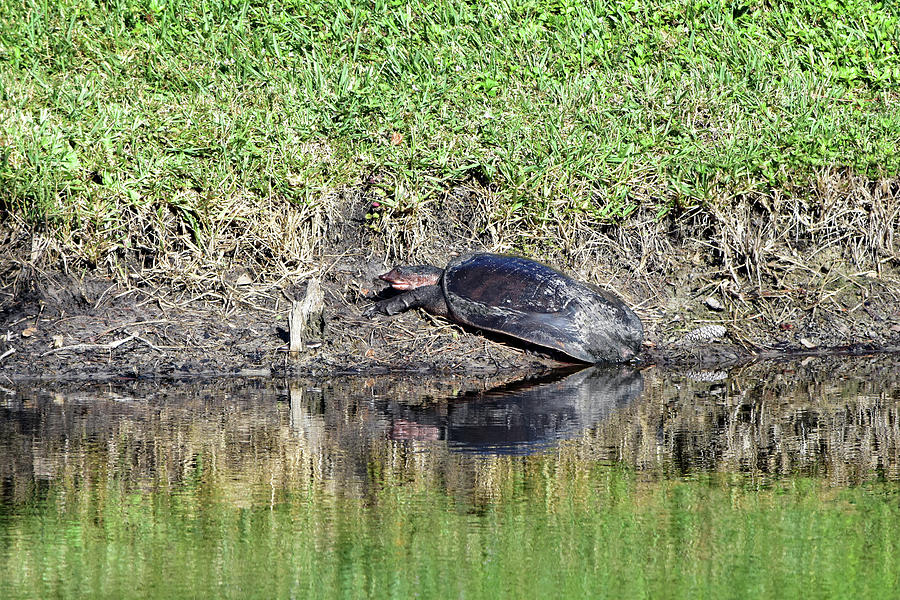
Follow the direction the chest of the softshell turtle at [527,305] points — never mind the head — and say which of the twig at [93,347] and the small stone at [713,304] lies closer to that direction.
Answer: the twig

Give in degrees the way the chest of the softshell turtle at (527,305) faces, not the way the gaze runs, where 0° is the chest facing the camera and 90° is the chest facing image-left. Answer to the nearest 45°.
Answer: approximately 90°

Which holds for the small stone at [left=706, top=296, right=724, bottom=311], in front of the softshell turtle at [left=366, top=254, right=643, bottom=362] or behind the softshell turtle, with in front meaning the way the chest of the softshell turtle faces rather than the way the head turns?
behind

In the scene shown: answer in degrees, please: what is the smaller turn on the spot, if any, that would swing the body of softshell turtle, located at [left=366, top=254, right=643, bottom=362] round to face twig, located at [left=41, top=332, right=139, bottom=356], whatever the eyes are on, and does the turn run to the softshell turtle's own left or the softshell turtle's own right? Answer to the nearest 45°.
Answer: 0° — it already faces it
